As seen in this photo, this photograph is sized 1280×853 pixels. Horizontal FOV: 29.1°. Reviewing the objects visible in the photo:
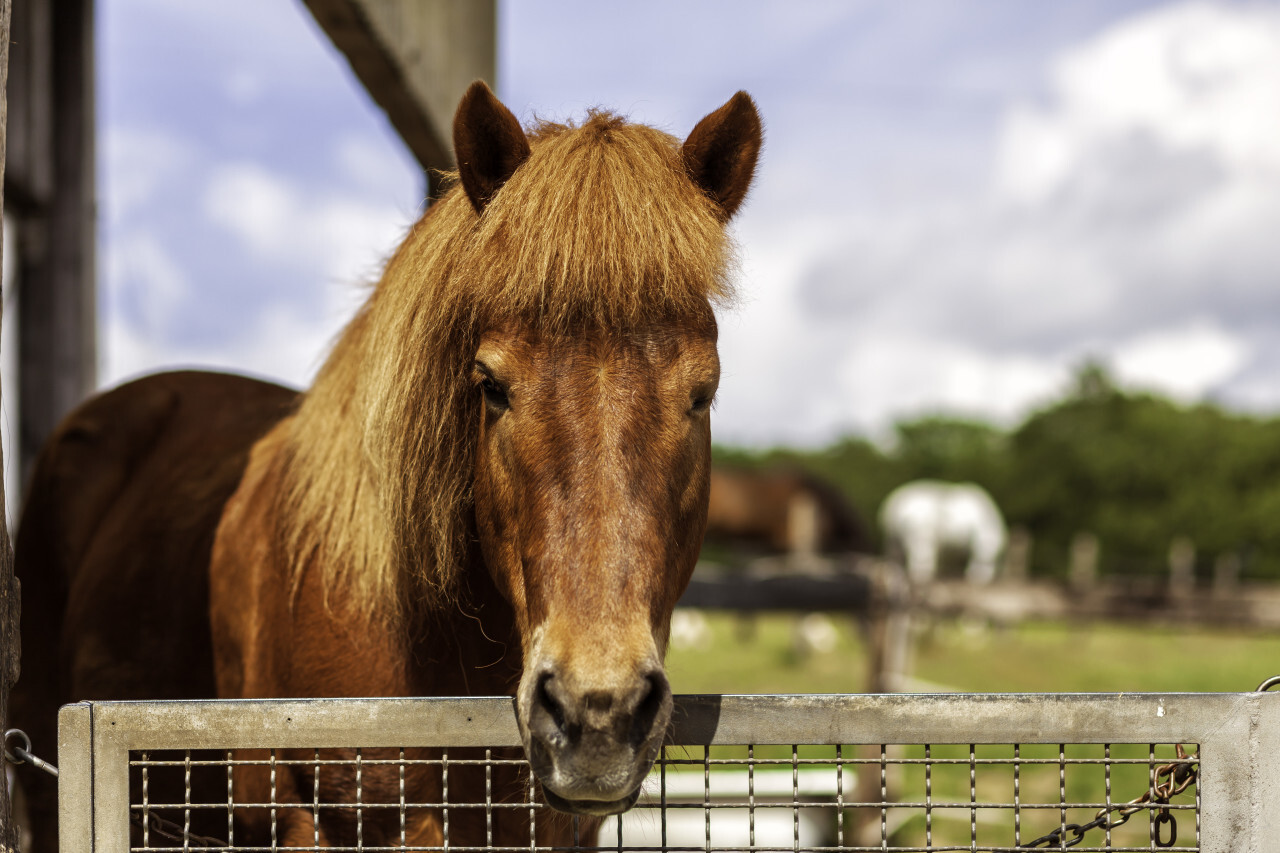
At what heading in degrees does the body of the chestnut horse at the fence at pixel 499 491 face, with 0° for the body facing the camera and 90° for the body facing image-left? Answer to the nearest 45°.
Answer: approximately 315°

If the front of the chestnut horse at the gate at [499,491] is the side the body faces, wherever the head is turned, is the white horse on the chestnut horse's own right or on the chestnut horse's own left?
on the chestnut horse's own left
